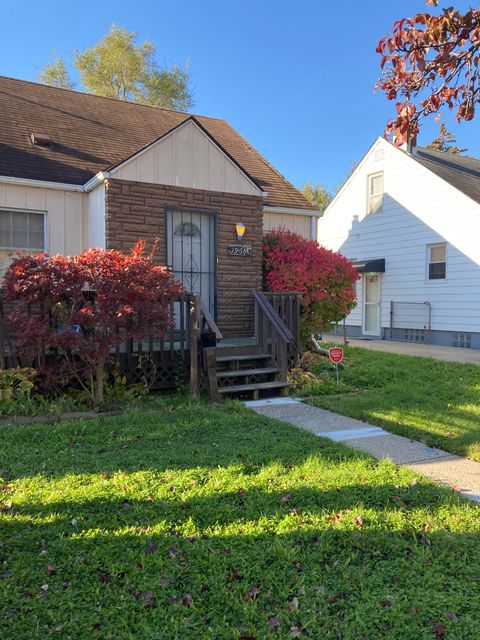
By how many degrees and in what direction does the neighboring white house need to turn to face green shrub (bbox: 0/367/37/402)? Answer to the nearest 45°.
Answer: approximately 45° to its right

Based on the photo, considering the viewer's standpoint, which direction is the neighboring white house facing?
facing the viewer and to the right of the viewer

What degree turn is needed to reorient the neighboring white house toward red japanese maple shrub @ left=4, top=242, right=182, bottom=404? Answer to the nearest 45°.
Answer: approximately 45° to its right

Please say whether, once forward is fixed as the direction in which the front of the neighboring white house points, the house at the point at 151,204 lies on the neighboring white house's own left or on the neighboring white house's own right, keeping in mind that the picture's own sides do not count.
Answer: on the neighboring white house's own right

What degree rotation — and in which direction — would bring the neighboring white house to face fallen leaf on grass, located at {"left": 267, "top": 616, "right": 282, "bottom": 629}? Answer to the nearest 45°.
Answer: approximately 45° to its right

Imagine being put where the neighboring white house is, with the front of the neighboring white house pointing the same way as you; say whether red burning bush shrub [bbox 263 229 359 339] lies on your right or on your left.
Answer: on your right

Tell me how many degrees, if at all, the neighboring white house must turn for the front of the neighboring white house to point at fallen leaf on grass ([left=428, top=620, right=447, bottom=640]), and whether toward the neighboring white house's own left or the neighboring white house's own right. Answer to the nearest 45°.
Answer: approximately 45° to the neighboring white house's own right

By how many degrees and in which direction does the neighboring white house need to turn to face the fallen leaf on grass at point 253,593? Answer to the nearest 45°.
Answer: approximately 45° to its right

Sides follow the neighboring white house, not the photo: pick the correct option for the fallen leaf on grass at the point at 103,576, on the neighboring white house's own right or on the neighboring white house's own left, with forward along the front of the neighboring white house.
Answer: on the neighboring white house's own right
